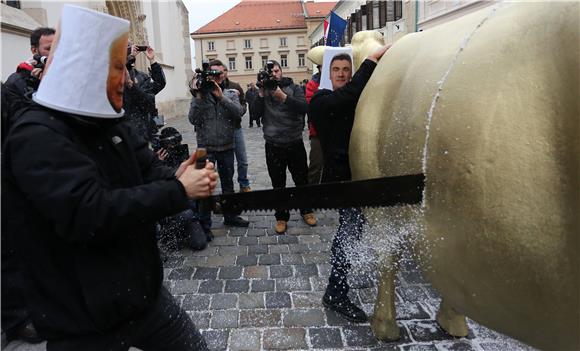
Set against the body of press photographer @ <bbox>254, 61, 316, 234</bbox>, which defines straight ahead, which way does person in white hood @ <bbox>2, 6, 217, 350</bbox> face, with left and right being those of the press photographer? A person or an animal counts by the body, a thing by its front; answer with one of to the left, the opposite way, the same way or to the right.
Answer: to the left

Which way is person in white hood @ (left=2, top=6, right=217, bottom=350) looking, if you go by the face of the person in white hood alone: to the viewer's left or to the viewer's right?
to the viewer's right

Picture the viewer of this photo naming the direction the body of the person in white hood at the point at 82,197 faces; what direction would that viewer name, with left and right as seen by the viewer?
facing to the right of the viewer

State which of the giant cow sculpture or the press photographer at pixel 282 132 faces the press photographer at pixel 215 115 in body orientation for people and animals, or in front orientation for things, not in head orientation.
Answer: the giant cow sculpture

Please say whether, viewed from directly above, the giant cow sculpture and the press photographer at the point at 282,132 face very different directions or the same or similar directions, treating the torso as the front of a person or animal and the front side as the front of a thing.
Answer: very different directions

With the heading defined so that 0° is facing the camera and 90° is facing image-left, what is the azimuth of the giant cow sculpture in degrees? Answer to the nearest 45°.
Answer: approximately 135°

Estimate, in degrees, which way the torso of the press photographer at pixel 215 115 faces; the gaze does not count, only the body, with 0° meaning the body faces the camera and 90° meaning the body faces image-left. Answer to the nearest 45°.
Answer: approximately 0°

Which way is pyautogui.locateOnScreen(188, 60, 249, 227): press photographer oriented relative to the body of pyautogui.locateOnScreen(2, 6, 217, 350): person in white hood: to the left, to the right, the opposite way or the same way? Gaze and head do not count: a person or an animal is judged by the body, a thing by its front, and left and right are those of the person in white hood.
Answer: to the right

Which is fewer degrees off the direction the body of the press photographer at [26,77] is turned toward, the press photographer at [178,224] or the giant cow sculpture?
the giant cow sculpture
